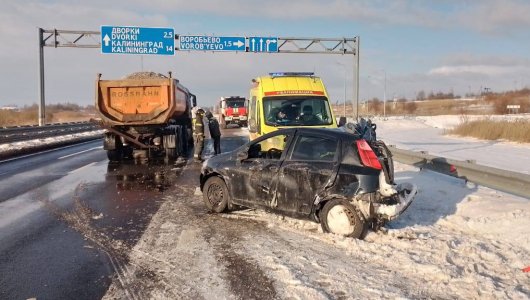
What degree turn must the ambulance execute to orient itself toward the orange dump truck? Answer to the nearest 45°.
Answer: approximately 135° to its right

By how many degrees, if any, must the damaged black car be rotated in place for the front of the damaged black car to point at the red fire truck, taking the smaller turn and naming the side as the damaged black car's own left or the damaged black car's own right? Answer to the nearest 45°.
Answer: approximately 45° to the damaged black car's own right

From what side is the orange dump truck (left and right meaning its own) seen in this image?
back

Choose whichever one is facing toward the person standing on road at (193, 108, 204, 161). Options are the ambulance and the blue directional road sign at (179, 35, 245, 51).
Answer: the blue directional road sign

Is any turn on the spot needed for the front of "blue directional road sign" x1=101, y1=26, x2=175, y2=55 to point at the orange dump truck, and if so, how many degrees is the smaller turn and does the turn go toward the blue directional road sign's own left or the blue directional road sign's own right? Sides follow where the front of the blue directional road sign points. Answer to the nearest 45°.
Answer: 0° — it already faces it

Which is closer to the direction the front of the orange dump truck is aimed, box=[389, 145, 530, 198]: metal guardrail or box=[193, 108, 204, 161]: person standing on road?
the person standing on road

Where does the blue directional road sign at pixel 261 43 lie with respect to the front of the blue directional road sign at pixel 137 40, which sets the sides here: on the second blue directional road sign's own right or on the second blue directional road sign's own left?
on the second blue directional road sign's own left

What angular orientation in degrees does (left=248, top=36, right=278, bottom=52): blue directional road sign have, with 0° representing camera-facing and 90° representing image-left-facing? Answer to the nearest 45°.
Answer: approximately 0°

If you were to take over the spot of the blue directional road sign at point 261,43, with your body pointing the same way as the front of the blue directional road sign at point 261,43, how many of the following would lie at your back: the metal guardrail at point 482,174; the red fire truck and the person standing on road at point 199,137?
1
